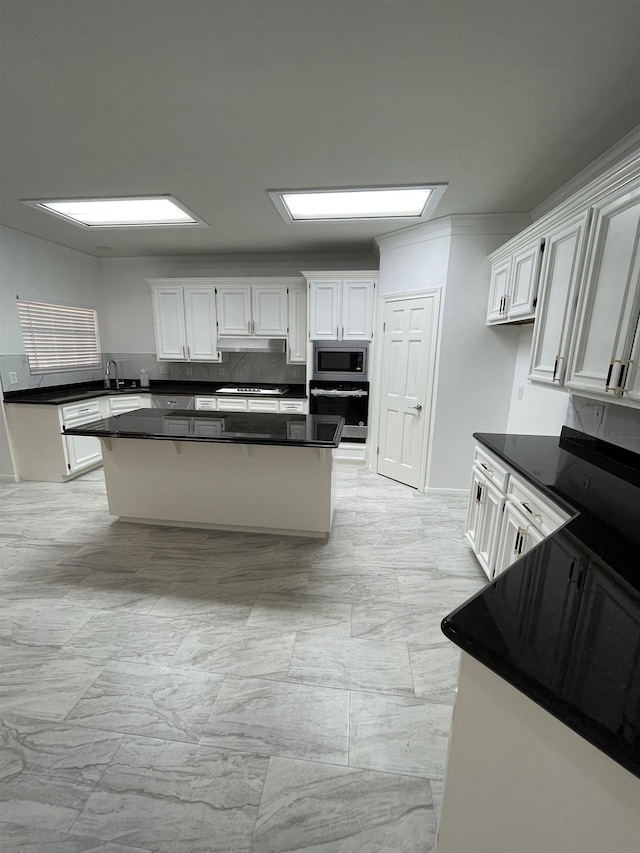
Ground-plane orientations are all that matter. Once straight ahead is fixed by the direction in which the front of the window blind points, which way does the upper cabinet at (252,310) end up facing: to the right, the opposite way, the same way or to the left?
to the right

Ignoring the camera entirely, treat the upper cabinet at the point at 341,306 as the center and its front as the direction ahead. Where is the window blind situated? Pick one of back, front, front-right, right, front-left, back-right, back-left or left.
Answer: right

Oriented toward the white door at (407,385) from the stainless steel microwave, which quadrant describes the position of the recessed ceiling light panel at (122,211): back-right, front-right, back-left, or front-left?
back-right

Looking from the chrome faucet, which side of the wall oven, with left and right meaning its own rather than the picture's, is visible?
right

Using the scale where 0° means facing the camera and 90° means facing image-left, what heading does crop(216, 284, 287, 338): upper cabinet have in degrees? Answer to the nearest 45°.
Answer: approximately 0°

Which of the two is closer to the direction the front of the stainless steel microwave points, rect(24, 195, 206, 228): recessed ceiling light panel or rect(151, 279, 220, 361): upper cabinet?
the recessed ceiling light panel
